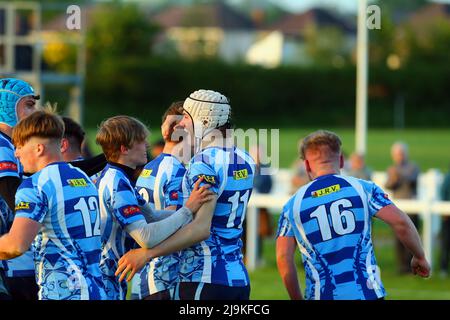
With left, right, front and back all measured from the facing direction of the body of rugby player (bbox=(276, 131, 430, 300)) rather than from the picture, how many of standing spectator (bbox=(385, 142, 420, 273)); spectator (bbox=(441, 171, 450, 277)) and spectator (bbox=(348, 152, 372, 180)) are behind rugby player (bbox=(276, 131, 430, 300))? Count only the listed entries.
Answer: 0

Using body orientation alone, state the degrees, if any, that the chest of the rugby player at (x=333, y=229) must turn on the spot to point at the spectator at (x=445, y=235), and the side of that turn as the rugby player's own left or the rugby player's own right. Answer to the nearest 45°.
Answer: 0° — they already face them

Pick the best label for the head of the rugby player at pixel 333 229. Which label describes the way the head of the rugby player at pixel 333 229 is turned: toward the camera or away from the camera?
away from the camera

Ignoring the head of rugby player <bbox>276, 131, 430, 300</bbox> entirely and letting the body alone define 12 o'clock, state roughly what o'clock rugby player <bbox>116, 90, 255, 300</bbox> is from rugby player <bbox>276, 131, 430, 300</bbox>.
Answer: rugby player <bbox>116, 90, 255, 300</bbox> is roughly at 8 o'clock from rugby player <bbox>276, 131, 430, 300</bbox>.

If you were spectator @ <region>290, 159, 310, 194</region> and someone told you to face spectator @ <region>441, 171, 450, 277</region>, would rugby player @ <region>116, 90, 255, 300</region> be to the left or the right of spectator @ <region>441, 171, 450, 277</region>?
right

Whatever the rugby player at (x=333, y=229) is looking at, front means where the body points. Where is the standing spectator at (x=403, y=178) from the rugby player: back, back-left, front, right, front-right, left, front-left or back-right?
front

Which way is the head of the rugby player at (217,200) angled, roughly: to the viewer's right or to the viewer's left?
to the viewer's left

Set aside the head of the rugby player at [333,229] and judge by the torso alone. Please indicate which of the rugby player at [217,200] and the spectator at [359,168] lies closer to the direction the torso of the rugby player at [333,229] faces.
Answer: the spectator

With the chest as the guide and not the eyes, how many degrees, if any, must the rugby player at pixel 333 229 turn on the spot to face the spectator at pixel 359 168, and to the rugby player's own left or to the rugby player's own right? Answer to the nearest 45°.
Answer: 0° — they already face them

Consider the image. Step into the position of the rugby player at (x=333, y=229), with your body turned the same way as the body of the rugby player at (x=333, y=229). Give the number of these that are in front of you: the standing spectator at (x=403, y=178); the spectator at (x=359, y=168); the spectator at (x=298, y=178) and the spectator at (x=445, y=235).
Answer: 4

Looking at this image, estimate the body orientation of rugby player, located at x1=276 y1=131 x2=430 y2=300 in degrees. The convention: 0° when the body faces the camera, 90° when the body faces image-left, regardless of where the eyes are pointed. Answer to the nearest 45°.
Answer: approximately 180°

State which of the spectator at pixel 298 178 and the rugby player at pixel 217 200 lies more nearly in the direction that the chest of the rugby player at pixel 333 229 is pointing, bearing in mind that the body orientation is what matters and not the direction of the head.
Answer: the spectator

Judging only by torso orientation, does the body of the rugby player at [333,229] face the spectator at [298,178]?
yes
